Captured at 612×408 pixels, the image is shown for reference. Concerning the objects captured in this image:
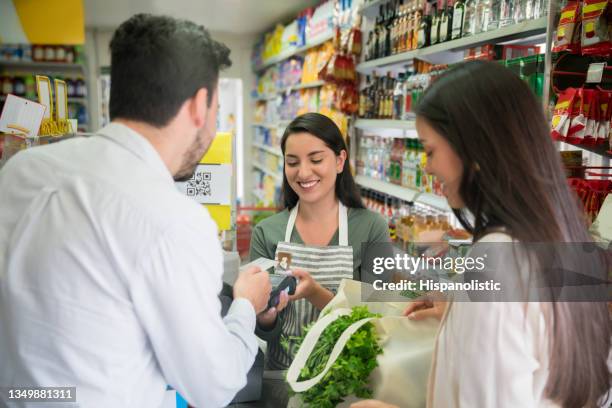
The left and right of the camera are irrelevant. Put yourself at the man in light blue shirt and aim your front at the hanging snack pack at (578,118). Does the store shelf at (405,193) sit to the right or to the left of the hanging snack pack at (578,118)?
left

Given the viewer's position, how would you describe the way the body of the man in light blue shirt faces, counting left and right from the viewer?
facing away from the viewer and to the right of the viewer

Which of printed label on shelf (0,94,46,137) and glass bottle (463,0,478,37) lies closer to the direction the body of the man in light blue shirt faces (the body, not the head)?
the glass bottle

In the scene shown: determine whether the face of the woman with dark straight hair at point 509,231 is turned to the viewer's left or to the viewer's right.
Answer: to the viewer's left

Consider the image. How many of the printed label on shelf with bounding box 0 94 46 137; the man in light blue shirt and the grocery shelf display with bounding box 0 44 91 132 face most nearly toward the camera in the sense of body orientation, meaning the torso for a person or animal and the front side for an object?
2

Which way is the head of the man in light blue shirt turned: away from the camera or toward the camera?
away from the camera

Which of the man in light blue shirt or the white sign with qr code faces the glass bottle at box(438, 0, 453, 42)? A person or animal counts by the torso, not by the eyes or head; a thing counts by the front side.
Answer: the man in light blue shirt
